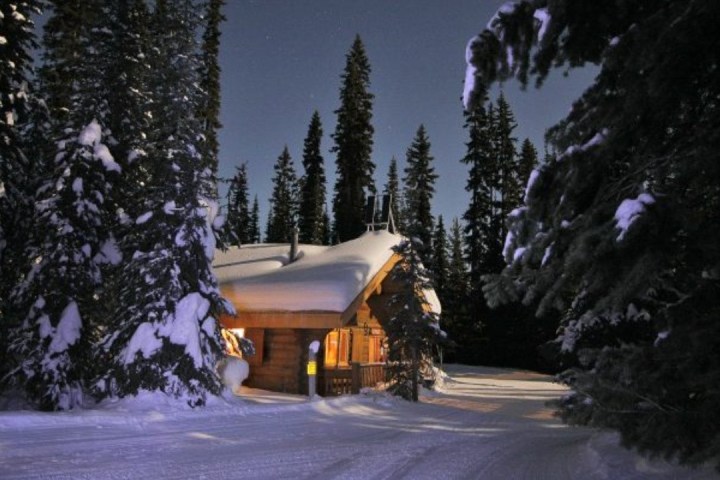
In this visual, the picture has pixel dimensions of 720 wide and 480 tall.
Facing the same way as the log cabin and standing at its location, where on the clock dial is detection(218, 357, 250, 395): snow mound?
The snow mound is roughly at 3 o'clock from the log cabin.

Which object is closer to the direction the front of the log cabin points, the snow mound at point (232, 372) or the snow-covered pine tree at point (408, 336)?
the snow-covered pine tree

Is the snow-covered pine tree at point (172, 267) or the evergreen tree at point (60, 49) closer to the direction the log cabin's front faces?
the snow-covered pine tree

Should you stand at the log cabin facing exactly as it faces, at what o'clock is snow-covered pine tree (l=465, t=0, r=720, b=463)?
The snow-covered pine tree is roughly at 1 o'clock from the log cabin.

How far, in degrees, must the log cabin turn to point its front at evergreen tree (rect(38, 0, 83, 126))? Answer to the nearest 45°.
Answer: approximately 135° to its right

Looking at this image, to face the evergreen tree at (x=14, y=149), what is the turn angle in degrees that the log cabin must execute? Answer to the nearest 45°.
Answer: approximately 90° to its right

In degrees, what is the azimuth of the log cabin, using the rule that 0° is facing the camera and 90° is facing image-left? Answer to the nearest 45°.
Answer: approximately 315°
